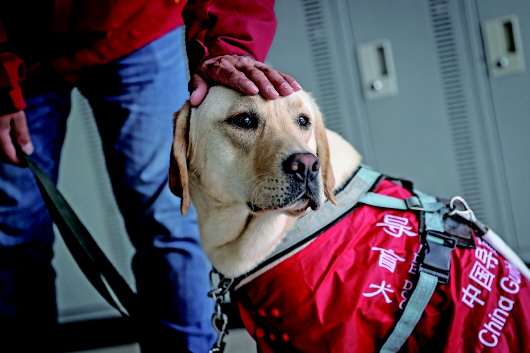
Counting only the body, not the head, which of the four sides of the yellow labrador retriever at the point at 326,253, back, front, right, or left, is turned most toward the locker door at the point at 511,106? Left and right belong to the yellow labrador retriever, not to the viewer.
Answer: back

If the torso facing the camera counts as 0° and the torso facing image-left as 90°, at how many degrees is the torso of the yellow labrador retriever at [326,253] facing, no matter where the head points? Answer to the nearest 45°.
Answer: approximately 45°
